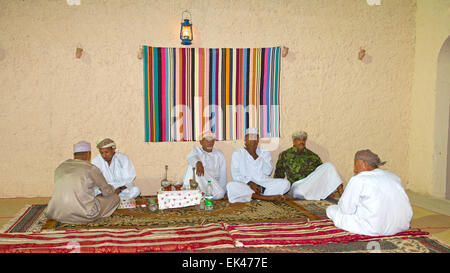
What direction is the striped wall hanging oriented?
toward the camera

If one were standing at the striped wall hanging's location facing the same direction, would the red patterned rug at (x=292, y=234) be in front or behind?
in front

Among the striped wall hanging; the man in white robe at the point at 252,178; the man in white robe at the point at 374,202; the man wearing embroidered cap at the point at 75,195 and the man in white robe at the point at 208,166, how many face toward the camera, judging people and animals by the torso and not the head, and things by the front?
3

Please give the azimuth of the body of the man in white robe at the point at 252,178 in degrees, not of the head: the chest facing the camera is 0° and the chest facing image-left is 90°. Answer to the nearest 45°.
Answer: approximately 0°

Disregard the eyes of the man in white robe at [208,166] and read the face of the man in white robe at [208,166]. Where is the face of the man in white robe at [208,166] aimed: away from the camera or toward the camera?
toward the camera

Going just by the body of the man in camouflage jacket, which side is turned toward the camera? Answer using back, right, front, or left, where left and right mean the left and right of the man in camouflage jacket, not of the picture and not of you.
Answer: front

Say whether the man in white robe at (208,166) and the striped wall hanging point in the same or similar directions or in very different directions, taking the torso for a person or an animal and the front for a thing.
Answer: same or similar directions

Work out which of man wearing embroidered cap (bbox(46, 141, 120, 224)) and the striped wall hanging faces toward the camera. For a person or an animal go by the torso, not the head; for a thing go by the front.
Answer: the striped wall hanging

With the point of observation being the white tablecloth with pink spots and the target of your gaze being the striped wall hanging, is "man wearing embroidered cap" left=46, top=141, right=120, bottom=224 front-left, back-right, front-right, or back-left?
back-left

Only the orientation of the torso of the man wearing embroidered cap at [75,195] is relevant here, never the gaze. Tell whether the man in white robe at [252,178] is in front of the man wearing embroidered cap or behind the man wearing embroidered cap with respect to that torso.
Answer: in front

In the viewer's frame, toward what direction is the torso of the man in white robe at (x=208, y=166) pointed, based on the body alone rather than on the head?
toward the camera

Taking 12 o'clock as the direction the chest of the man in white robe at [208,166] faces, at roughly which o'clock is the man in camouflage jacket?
The man in camouflage jacket is roughly at 9 o'clock from the man in white robe.

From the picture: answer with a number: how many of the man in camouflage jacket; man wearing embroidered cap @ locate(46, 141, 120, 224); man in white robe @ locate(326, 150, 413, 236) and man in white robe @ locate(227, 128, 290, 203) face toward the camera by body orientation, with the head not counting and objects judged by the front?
2

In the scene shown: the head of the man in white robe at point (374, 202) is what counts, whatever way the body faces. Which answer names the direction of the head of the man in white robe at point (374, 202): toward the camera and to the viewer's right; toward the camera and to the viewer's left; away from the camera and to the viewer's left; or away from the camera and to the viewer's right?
away from the camera and to the viewer's left

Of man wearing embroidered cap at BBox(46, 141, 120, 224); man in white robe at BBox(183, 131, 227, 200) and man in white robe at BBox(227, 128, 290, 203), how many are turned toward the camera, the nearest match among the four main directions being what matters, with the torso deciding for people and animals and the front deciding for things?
2

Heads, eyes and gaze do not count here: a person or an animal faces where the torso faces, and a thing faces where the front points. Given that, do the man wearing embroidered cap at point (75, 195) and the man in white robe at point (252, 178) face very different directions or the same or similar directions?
very different directions

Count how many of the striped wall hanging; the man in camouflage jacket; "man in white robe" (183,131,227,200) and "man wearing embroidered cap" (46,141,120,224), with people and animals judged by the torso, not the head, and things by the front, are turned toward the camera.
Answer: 3
